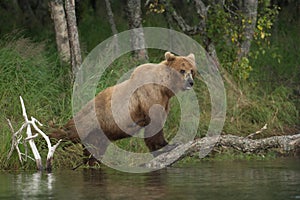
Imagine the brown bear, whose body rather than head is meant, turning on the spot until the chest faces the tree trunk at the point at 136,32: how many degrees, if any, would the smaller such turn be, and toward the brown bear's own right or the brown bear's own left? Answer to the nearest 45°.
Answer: approximately 90° to the brown bear's own left

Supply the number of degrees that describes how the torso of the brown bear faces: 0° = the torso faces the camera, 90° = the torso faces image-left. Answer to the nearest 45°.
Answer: approximately 270°

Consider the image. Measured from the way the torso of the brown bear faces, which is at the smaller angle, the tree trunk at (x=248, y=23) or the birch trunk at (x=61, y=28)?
the tree trunk

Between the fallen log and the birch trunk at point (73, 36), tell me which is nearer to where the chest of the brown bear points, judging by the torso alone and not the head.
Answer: the fallen log

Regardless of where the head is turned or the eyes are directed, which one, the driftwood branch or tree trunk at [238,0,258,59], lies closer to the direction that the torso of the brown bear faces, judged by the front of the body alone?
the tree trunk

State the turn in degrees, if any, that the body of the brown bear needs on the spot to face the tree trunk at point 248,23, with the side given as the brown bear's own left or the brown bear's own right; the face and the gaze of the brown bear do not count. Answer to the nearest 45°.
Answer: approximately 45° to the brown bear's own left

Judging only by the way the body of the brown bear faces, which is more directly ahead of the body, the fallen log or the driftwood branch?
the fallen log

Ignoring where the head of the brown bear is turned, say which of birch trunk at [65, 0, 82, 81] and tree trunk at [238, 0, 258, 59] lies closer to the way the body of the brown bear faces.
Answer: the tree trunk
